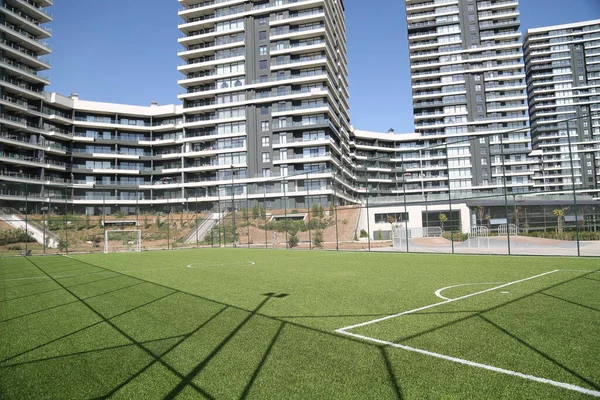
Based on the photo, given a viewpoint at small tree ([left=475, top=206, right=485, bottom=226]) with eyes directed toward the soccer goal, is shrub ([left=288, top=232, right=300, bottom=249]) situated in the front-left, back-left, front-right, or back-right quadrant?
front-left

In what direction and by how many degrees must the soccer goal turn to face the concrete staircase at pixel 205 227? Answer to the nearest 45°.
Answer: approximately 90° to its left

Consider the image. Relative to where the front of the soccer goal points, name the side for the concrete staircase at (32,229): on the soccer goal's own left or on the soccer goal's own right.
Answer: on the soccer goal's own right

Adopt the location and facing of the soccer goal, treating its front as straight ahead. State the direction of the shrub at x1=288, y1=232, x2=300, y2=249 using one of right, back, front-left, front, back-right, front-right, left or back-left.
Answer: front-left

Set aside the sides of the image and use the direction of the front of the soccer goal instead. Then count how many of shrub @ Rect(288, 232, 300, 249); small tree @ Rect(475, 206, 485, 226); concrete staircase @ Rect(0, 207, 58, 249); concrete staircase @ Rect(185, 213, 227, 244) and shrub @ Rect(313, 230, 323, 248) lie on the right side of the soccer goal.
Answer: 1

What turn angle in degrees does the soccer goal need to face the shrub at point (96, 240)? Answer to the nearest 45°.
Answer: approximately 135° to its right

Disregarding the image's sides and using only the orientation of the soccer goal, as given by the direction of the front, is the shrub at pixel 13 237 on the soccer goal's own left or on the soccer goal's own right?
on the soccer goal's own right

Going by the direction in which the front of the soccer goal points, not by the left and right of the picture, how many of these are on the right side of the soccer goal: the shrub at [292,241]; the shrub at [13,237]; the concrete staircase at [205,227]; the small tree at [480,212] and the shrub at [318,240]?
1

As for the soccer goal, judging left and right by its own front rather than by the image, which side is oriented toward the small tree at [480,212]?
left

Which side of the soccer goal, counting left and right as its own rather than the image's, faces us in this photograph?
front
